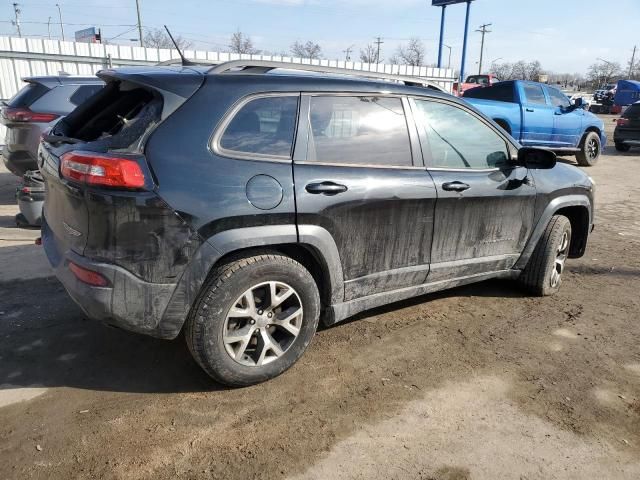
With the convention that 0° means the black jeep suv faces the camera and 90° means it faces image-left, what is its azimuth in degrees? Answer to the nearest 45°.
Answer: approximately 225°

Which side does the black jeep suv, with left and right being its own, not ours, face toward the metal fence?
left

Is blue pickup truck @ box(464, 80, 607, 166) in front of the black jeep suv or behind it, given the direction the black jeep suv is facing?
in front

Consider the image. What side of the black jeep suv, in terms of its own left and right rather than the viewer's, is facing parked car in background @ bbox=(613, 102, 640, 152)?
front

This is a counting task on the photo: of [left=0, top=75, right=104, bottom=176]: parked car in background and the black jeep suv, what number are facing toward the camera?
0

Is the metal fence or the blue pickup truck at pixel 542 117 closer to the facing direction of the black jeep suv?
the blue pickup truck

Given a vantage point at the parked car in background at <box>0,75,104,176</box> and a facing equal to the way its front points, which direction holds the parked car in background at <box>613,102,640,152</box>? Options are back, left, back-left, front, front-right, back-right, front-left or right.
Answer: front-right

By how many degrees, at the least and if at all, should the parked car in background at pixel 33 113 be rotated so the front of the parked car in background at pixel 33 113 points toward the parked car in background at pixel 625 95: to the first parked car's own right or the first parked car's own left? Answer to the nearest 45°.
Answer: approximately 45° to the first parked car's own right

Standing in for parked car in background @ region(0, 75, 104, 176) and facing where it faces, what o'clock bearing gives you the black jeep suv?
The black jeep suv is roughly at 4 o'clock from the parked car in background.

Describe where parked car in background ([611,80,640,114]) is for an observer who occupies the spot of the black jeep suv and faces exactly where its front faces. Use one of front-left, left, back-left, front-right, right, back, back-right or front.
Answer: front

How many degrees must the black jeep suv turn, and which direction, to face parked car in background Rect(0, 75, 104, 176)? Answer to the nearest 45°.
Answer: approximately 90° to its left

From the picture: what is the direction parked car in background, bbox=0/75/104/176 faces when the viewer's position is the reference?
facing away from the viewer and to the right of the viewer
